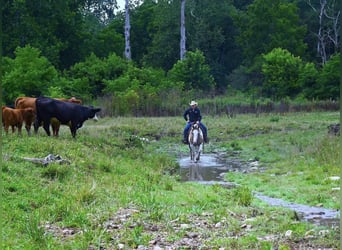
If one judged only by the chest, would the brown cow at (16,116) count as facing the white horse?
yes

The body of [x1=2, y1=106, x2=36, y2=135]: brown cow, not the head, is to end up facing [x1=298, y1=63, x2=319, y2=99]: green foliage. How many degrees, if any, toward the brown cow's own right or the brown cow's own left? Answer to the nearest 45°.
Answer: approximately 45° to the brown cow's own left

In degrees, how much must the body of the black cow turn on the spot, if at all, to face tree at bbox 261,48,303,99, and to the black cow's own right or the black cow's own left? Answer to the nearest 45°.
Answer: approximately 45° to the black cow's own left

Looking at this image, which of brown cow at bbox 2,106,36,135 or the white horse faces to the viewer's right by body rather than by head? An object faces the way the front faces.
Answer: the brown cow

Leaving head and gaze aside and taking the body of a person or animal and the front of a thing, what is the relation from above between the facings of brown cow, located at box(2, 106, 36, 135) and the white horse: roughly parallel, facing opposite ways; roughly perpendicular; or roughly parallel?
roughly perpendicular

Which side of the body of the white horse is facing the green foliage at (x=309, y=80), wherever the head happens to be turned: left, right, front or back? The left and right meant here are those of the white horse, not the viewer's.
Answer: back

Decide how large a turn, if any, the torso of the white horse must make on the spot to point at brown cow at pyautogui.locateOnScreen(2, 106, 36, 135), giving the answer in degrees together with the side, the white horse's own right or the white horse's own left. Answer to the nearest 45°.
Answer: approximately 90° to the white horse's own right

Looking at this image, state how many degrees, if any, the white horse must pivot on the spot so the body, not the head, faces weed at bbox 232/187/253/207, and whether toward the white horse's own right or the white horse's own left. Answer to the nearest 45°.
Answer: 0° — it already faces it

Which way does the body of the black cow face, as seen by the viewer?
to the viewer's right

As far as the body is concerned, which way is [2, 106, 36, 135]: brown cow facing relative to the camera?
to the viewer's right

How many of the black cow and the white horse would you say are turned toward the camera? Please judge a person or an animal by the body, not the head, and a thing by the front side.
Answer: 1
